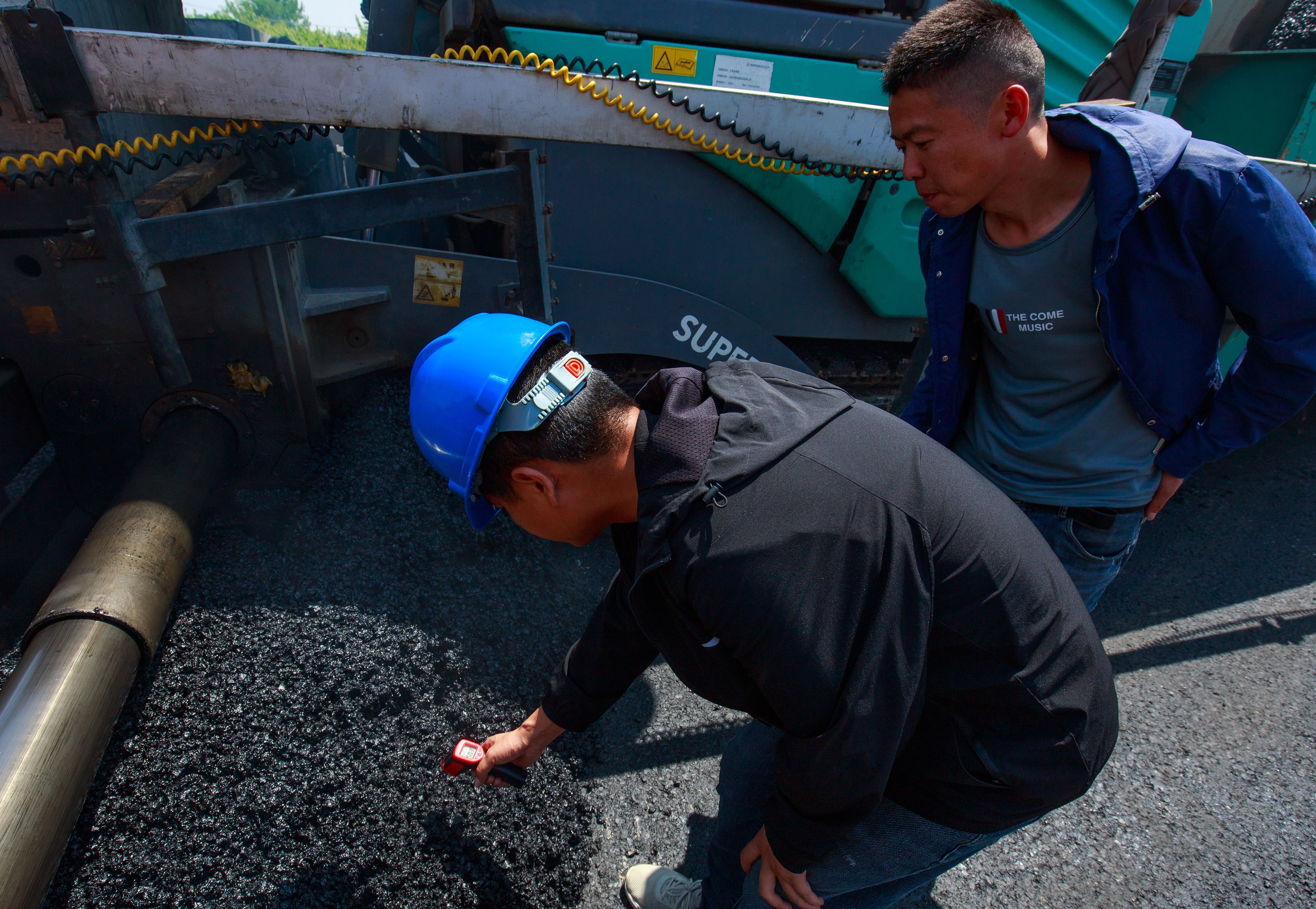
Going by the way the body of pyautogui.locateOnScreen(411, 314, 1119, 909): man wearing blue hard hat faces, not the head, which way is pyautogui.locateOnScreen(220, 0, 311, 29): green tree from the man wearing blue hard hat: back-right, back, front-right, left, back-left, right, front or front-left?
front-right

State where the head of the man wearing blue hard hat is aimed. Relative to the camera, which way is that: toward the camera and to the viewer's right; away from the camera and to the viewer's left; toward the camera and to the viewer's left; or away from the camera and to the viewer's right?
away from the camera and to the viewer's left

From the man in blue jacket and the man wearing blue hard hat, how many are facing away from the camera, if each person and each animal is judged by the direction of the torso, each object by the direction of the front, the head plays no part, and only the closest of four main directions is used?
0

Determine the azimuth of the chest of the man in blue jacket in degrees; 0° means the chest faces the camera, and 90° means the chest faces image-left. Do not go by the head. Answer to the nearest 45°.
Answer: approximately 45°

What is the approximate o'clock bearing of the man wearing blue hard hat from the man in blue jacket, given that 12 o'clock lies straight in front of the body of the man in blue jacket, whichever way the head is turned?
The man wearing blue hard hat is roughly at 11 o'clock from the man in blue jacket.

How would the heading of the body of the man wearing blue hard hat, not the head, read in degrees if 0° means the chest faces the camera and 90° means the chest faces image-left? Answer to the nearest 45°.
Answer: approximately 90°

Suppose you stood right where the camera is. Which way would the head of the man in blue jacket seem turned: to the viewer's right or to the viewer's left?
to the viewer's left

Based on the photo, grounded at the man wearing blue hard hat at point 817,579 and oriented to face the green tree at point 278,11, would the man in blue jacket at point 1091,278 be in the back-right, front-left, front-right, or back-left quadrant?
front-right

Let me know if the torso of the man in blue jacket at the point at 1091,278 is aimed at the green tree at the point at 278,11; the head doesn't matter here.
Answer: no
